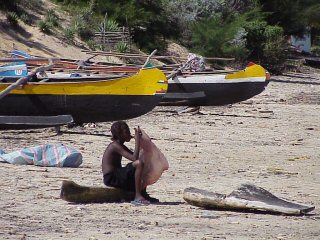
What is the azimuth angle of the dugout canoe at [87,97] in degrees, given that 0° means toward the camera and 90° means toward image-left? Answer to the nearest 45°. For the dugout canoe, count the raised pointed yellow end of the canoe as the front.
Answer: approximately 270°

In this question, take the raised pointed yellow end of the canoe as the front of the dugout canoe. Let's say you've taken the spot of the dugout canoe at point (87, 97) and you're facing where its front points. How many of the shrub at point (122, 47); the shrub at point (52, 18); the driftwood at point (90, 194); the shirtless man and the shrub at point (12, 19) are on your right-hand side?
2

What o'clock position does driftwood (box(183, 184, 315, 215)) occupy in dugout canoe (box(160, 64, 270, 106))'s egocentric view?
The driftwood is roughly at 3 o'clock from the dugout canoe.

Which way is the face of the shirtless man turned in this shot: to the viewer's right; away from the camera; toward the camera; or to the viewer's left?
to the viewer's right

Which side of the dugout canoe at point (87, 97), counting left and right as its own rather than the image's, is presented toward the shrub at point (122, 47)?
left

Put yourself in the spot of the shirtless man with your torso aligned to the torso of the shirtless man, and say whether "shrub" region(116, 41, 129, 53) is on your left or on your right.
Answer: on your left

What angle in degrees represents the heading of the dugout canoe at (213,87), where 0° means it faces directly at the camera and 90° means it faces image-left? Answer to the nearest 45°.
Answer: approximately 270°

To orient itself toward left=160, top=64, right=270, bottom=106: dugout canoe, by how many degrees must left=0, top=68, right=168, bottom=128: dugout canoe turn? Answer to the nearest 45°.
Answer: approximately 45° to its left

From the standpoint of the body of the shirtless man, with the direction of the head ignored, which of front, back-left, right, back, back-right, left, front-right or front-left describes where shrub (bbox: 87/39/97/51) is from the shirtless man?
left

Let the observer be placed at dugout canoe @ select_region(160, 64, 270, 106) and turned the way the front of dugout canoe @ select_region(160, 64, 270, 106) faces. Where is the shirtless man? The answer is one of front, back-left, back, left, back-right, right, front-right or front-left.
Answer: right

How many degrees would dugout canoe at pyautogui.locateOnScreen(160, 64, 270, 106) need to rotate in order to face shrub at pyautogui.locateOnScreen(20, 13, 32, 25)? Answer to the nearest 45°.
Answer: approximately 135° to its left

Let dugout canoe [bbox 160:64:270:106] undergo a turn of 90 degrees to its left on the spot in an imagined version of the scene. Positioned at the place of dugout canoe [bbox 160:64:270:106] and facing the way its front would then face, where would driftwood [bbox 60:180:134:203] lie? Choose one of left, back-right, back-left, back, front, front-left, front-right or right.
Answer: back

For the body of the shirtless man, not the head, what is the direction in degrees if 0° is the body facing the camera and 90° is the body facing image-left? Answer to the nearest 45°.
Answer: approximately 270°
